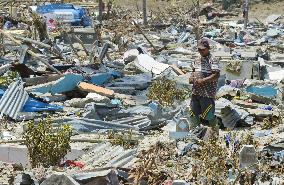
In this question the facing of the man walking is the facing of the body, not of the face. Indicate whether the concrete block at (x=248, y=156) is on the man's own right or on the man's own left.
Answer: on the man's own left

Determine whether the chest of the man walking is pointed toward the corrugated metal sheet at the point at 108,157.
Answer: yes

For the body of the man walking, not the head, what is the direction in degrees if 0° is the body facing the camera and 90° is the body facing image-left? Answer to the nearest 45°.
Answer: approximately 45°

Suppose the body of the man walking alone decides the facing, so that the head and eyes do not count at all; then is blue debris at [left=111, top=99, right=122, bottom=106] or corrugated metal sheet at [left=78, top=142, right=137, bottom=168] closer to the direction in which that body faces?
the corrugated metal sheet

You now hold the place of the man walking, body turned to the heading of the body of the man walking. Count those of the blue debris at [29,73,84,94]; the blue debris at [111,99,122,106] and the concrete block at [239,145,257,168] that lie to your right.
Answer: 2

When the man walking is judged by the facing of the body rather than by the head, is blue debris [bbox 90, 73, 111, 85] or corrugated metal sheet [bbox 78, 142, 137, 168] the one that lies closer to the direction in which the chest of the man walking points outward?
the corrugated metal sheet

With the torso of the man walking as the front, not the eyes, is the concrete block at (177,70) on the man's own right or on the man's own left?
on the man's own right

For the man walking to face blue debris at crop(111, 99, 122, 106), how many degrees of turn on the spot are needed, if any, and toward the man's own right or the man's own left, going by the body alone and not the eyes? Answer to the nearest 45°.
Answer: approximately 90° to the man's own right

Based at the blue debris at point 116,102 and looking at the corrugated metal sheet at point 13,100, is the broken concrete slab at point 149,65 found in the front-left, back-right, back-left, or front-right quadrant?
back-right

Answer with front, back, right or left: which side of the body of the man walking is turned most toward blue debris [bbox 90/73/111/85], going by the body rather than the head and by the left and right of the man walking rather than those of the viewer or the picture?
right

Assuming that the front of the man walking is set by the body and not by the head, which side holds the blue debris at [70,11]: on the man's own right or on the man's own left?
on the man's own right

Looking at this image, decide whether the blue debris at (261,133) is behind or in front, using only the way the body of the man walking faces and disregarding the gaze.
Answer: behind
